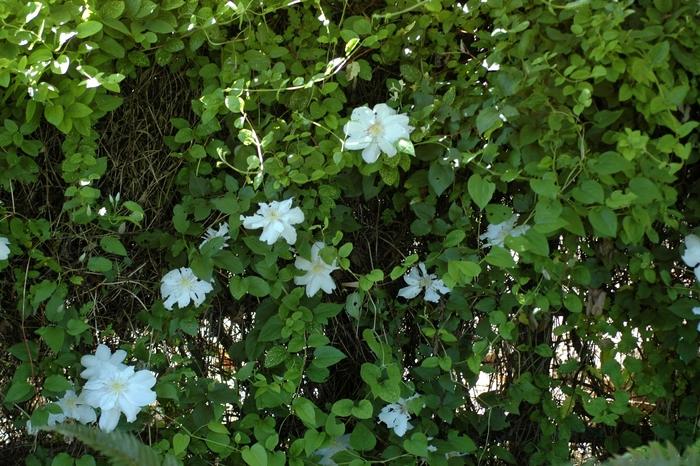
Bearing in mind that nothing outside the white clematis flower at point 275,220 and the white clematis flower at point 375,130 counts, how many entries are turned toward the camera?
2

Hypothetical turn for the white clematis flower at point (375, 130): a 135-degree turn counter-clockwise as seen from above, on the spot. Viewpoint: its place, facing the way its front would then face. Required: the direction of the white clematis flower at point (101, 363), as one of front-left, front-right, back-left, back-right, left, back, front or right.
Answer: back-left

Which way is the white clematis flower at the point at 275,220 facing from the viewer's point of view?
toward the camera

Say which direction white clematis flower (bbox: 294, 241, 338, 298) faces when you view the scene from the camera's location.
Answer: facing the viewer

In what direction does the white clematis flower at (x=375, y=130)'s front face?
toward the camera

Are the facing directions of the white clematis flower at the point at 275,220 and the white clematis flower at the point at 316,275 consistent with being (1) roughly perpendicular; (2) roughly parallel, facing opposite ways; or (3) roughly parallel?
roughly parallel

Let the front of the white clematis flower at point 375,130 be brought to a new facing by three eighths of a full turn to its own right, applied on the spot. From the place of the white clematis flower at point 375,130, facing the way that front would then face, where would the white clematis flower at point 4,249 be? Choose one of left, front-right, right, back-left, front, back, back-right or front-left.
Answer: front-left
